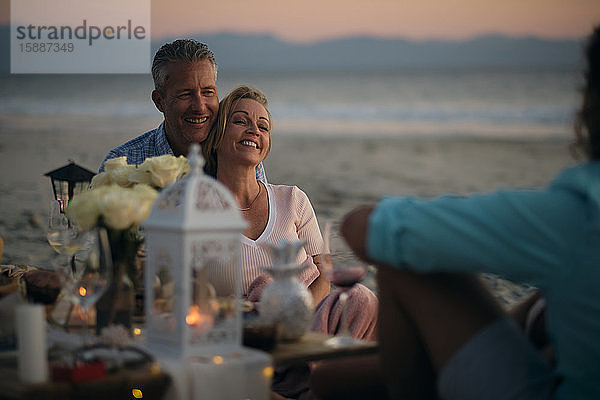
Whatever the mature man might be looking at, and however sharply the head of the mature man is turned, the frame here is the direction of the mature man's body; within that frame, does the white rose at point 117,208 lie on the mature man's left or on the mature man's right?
on the mature man's right

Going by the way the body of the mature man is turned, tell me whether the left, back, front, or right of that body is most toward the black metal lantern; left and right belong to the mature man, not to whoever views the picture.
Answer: right

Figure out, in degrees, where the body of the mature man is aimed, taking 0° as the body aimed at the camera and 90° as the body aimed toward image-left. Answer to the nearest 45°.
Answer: approximately 315°

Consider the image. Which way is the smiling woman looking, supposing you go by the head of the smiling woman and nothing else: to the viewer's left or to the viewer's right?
to the viewer's right

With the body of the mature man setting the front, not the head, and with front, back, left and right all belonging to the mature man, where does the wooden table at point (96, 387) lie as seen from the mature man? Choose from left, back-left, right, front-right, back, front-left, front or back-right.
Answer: front-right

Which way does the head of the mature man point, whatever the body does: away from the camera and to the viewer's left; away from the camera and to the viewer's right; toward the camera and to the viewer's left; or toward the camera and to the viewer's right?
toward the camera and to the viewer's right

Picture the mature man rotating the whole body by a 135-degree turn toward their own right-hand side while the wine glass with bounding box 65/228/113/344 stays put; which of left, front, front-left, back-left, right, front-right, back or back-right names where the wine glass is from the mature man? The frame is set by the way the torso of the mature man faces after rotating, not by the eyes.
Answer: left
